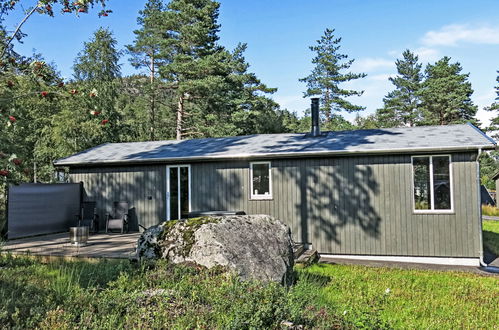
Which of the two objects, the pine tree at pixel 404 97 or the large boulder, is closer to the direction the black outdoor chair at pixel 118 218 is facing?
the large boulder

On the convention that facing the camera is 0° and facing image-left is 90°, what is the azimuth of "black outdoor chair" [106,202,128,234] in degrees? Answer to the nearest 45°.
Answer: approximately 45°

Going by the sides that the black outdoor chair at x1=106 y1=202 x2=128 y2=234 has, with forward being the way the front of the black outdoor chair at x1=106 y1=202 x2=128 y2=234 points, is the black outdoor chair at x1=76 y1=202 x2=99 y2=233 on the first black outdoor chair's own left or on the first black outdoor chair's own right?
on the first black outdoor chair's own right

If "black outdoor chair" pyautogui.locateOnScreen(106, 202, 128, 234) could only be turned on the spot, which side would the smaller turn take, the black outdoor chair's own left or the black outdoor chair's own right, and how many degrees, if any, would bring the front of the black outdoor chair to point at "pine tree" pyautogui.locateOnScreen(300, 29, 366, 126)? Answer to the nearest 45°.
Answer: approximately 180°

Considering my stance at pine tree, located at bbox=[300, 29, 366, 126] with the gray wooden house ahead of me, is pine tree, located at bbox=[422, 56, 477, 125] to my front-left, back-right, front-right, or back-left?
back-left

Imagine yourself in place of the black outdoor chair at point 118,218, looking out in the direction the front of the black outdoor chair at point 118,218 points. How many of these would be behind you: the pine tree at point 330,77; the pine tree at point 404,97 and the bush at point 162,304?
2

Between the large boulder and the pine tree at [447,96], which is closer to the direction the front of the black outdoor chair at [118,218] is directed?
the large boulder

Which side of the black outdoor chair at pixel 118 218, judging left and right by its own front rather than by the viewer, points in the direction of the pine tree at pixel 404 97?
back

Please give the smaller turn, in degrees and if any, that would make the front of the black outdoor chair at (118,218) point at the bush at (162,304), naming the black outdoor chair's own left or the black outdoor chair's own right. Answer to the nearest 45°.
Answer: approximately 45° to the black outdoor chair's own left

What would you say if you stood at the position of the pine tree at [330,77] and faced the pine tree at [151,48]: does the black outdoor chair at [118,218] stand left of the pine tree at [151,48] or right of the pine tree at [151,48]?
left

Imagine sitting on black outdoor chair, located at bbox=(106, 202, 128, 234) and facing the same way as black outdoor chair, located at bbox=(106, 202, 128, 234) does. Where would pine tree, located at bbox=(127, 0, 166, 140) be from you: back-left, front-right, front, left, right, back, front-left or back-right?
back-right
